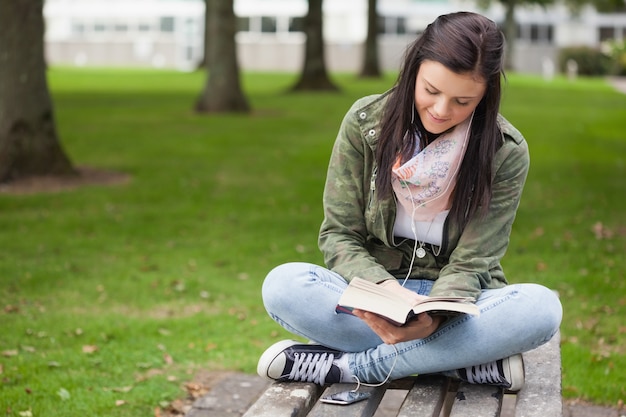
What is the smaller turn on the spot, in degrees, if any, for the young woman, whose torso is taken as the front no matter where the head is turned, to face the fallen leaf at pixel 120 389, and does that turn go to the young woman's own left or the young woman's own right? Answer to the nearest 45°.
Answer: approximately 135° to the young woman's own right

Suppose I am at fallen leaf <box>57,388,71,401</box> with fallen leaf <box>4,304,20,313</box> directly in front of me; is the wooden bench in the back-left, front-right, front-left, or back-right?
back-right

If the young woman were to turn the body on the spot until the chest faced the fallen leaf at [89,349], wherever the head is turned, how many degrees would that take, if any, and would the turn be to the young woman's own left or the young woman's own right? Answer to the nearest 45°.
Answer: approximately 135° to the young woman's own right

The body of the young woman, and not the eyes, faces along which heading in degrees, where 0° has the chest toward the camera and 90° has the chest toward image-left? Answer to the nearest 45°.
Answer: approximately 0°

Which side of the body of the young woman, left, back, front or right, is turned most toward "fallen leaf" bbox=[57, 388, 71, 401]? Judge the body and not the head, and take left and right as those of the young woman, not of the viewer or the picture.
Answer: right

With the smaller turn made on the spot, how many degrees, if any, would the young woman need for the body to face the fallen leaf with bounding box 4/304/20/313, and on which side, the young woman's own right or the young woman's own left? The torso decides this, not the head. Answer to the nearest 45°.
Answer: approximately 135° to the young woman's own right

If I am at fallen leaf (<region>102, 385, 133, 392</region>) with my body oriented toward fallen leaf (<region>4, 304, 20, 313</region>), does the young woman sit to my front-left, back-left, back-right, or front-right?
back-right
